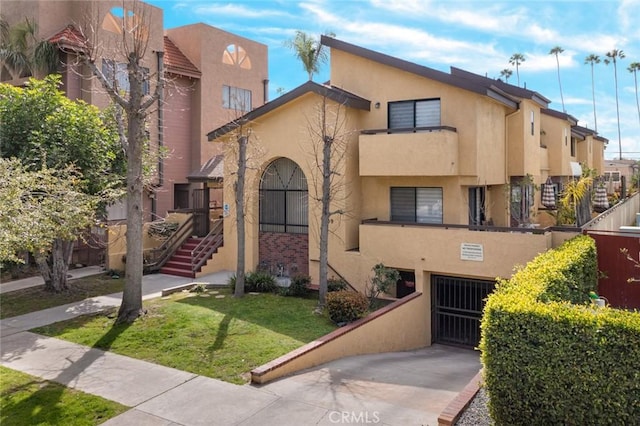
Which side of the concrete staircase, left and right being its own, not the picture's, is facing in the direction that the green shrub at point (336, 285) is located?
left

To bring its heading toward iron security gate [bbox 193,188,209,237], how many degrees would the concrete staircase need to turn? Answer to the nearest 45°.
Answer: approximately 135° to its right

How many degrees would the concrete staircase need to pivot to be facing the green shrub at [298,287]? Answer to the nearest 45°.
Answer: approximately 90° to its left

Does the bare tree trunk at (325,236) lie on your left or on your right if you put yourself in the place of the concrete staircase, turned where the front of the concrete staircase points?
on your left

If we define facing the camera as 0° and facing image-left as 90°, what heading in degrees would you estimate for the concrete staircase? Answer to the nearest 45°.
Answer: approximately 45°

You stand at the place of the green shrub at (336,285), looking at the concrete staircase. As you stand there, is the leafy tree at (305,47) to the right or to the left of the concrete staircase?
right
